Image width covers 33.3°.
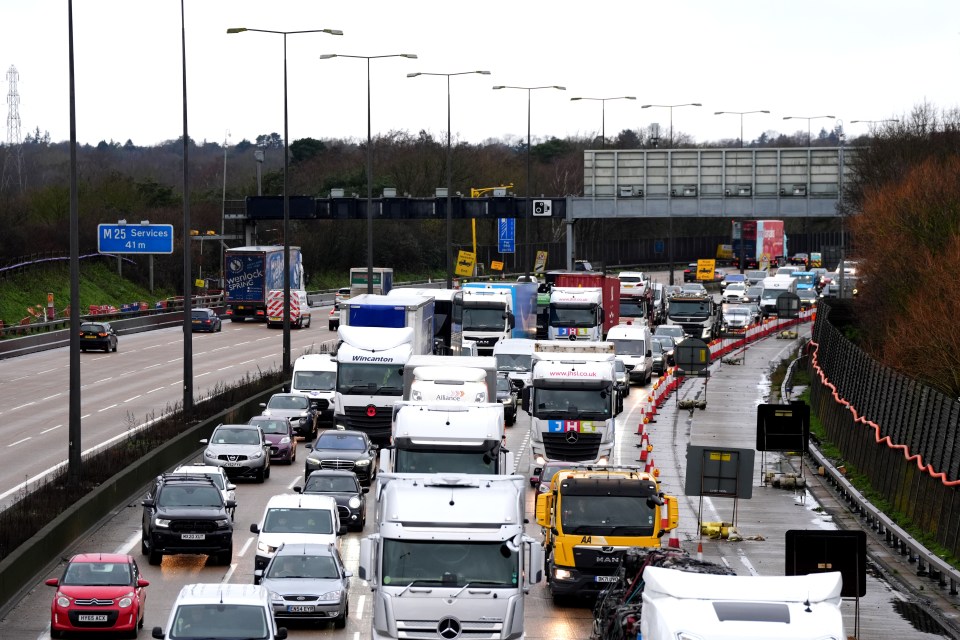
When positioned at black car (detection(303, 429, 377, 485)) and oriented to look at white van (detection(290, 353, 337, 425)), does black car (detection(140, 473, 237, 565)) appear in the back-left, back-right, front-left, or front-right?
back-left

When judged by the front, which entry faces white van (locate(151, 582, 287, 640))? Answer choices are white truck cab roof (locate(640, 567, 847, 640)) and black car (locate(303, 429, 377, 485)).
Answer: the black car

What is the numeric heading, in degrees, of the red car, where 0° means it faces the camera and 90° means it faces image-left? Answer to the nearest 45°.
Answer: approximately 0°

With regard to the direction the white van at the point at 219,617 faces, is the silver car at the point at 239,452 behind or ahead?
behind

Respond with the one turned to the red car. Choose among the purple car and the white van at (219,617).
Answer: the purple car

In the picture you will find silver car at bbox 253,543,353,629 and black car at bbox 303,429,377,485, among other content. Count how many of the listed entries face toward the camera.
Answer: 2

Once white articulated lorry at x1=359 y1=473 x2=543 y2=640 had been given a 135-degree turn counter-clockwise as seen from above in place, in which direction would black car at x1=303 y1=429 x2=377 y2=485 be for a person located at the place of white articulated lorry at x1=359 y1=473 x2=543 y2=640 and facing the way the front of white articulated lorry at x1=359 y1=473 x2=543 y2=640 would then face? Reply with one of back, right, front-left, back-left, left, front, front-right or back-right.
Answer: front-left

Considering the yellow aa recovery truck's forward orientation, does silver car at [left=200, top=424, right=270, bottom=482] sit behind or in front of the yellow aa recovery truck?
behind

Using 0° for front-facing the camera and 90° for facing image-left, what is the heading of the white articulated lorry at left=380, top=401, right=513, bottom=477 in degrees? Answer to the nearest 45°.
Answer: approximately 0°

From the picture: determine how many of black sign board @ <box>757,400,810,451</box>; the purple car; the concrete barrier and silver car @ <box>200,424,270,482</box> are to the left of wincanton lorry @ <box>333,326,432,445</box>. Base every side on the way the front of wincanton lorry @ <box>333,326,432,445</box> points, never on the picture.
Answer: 1

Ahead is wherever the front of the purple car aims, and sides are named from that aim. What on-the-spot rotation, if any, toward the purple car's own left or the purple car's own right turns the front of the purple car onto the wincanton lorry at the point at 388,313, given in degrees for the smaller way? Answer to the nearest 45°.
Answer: approximately 135° to the purple car's own left

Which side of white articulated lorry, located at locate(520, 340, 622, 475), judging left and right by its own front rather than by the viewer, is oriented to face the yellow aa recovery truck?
front
